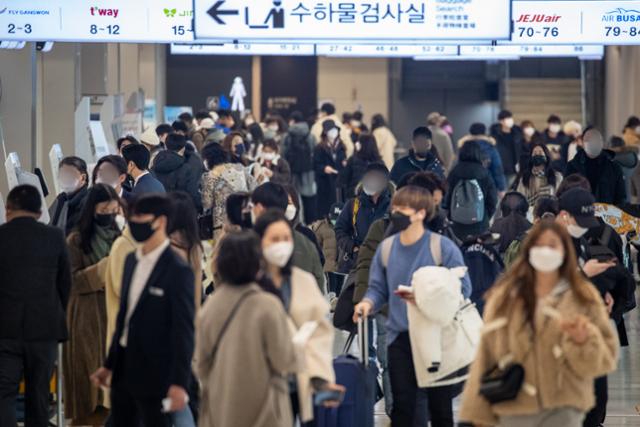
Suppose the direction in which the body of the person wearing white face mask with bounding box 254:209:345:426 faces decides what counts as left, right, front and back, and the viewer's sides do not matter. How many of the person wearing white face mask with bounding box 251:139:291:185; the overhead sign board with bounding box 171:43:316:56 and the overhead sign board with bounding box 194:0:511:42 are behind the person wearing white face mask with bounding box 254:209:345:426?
3

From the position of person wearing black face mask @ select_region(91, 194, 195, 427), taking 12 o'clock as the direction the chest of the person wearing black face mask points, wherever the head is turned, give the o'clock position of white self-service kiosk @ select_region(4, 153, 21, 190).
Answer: The white self-service kiosk is roughly at 4 o'clock from the person wearing black face mask.

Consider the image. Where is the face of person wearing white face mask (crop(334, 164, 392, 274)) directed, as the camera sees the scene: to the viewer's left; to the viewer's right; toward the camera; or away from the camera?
toward the camera

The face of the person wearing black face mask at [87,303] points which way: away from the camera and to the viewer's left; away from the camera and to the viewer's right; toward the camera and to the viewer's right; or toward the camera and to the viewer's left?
toward the camera and to the viewer's right

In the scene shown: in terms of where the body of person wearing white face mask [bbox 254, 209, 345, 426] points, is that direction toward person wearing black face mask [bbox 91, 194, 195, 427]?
no

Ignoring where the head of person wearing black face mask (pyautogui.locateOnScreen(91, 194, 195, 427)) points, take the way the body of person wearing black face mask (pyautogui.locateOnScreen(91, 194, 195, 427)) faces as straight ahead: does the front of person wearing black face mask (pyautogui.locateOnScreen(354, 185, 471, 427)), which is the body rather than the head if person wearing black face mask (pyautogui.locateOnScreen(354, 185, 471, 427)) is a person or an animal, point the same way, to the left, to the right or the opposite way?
the same way

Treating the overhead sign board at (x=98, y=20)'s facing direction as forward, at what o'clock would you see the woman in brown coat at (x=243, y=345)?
The woman in brown coat is roughly at 12 o'clock from the overhead sign board.

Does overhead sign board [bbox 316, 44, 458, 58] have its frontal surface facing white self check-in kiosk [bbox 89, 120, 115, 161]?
no

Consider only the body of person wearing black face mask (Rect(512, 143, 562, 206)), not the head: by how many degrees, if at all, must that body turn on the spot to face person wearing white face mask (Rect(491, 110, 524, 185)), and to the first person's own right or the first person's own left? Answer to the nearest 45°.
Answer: approximately 180°

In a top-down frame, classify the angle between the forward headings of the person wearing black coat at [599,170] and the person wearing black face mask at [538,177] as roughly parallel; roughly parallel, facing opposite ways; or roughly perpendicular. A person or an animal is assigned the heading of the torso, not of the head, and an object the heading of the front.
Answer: roughly parallel

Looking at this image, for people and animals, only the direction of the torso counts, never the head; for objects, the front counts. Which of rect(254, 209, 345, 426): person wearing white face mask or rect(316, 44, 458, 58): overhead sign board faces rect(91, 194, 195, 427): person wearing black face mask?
the overhead sign board

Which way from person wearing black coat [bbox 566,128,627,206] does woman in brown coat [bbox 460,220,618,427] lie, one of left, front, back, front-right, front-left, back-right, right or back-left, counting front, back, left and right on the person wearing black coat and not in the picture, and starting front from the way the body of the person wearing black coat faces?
front

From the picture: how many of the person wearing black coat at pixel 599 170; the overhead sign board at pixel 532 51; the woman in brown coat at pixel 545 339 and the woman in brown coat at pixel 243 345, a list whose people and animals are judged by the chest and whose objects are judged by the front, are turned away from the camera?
1

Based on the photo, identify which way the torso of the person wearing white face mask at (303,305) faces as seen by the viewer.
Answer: toward the camera

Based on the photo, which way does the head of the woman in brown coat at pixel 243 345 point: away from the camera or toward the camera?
away from the camera

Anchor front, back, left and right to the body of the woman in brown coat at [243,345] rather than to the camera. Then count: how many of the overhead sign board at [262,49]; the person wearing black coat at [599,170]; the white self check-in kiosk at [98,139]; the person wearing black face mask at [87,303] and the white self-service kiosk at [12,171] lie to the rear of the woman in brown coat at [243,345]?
0

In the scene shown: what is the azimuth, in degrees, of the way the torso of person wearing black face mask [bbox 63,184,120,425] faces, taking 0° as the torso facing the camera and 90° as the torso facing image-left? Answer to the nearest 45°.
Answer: approximately 315°

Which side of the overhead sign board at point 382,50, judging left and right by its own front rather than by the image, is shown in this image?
front

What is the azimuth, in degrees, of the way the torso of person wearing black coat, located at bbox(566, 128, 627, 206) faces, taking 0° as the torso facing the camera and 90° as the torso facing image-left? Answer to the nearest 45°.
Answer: approximately 0°

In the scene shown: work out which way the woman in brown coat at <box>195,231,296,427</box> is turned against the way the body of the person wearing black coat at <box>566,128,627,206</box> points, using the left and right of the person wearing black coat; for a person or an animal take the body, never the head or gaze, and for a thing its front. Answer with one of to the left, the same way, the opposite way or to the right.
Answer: the opposite way

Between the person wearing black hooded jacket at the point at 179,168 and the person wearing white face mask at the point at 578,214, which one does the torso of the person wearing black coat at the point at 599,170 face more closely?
the person wearing white face mask

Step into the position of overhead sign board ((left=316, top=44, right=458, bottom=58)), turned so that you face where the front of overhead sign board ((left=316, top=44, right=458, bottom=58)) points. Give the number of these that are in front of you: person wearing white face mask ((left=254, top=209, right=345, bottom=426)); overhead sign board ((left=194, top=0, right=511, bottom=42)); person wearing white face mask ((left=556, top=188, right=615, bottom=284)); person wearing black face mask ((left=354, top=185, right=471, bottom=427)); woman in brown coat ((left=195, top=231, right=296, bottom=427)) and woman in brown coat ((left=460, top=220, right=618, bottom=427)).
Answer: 6

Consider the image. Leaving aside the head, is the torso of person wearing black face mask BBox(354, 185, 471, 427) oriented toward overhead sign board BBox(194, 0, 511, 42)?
no
